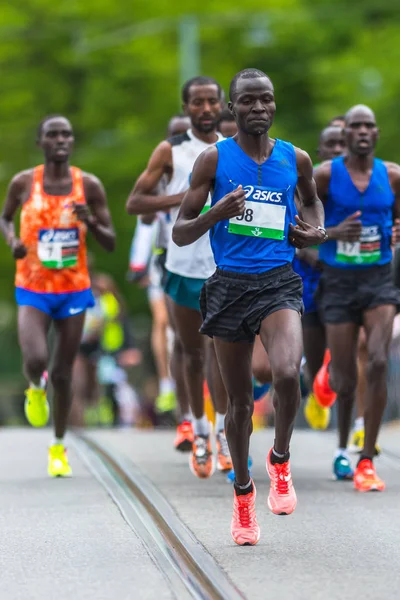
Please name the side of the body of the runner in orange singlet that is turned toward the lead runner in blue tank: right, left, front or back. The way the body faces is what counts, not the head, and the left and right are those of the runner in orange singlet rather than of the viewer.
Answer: front

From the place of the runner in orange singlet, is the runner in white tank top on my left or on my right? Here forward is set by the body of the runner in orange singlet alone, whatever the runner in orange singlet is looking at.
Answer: on my left

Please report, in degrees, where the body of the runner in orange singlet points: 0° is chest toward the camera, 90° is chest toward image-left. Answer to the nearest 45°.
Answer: approximately 0°

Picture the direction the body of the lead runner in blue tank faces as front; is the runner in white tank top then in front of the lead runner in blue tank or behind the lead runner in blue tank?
behind

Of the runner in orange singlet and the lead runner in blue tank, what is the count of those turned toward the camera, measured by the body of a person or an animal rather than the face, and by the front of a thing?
2

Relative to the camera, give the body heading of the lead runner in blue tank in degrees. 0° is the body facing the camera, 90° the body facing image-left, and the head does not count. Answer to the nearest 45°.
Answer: approximately 0°
